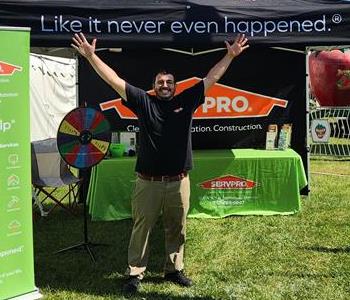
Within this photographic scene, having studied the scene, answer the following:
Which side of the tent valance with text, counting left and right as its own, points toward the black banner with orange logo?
back

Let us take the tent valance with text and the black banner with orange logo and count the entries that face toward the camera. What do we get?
2

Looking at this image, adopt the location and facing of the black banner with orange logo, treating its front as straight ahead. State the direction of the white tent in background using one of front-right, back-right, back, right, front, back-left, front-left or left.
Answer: back-right

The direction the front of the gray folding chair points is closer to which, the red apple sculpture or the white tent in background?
the red apple sculpture

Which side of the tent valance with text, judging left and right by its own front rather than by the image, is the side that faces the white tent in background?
back

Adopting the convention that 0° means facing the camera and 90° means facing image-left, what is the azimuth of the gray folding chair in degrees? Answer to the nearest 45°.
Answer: approximately 315°

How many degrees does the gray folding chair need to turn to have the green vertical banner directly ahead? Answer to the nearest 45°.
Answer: approximately 45° to its right

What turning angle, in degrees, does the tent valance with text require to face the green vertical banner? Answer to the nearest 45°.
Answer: approximately 90° to its right
